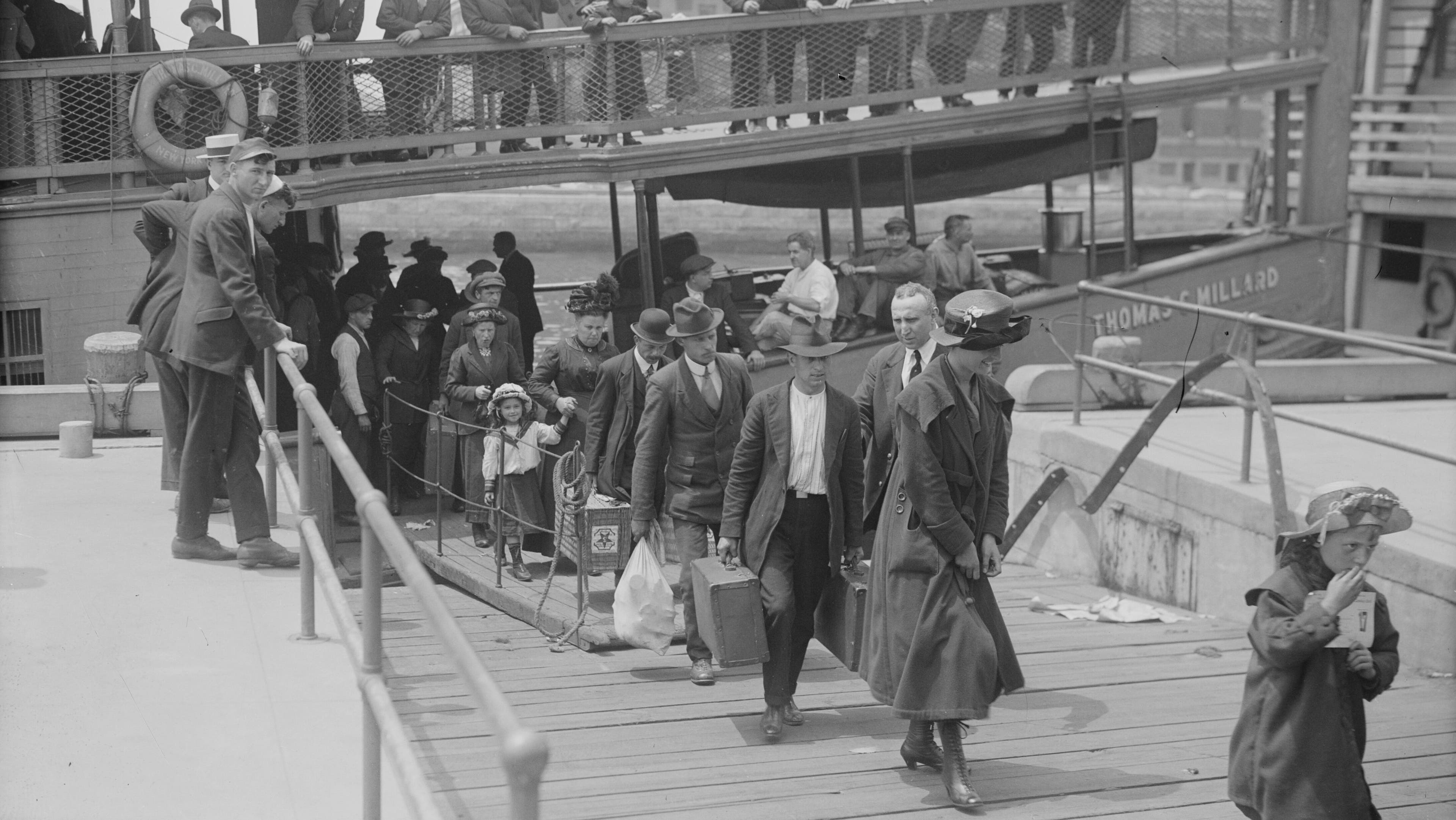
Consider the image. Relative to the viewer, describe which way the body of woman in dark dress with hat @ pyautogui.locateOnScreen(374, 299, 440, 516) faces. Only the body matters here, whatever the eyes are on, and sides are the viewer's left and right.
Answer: facing the viewer and to the right of the viewer

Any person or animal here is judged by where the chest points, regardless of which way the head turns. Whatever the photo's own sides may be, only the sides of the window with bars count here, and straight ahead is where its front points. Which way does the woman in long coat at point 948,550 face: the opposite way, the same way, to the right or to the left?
the same way

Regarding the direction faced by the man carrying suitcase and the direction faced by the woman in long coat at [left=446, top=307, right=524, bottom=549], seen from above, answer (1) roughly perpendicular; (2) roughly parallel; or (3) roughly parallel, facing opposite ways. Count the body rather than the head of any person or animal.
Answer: roughly parallel

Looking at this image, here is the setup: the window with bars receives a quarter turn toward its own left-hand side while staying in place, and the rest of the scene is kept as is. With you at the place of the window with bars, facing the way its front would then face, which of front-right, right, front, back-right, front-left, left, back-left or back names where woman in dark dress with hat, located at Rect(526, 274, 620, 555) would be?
front-right

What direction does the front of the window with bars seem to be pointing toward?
toward the camera

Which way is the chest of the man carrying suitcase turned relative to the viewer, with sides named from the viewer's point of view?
facing the viewer

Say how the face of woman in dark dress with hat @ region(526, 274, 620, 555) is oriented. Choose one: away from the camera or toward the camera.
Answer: toward the camera

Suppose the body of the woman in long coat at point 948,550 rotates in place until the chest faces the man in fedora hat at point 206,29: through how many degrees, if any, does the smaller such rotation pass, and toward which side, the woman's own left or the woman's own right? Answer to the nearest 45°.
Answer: approximately 180°

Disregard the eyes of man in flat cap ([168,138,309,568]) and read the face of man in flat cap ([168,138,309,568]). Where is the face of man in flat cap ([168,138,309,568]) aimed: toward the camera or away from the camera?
toward the camera

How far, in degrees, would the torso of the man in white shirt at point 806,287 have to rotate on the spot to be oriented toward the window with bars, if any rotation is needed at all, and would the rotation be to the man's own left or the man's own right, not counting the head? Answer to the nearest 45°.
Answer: approximately 45° to the man's own right

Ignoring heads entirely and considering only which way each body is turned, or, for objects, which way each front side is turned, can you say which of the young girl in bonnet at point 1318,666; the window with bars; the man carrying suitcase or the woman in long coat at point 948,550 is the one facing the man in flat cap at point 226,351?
the window with bars

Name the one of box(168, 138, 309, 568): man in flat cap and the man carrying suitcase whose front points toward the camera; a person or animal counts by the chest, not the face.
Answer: the man carrying suitcase

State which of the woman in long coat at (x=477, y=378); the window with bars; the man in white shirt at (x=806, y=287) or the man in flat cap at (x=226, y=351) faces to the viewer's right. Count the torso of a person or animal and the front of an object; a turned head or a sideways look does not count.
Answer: the man in flat cap

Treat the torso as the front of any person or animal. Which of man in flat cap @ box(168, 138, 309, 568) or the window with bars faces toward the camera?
the window with bars

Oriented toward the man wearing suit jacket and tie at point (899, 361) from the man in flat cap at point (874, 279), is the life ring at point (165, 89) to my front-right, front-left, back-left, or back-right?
front-right

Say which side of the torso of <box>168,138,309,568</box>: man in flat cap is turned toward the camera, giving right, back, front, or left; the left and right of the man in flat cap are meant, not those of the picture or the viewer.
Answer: right

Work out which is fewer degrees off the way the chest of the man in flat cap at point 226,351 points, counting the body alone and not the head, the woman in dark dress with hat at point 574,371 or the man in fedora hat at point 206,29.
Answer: the woman in dark dress with hat
